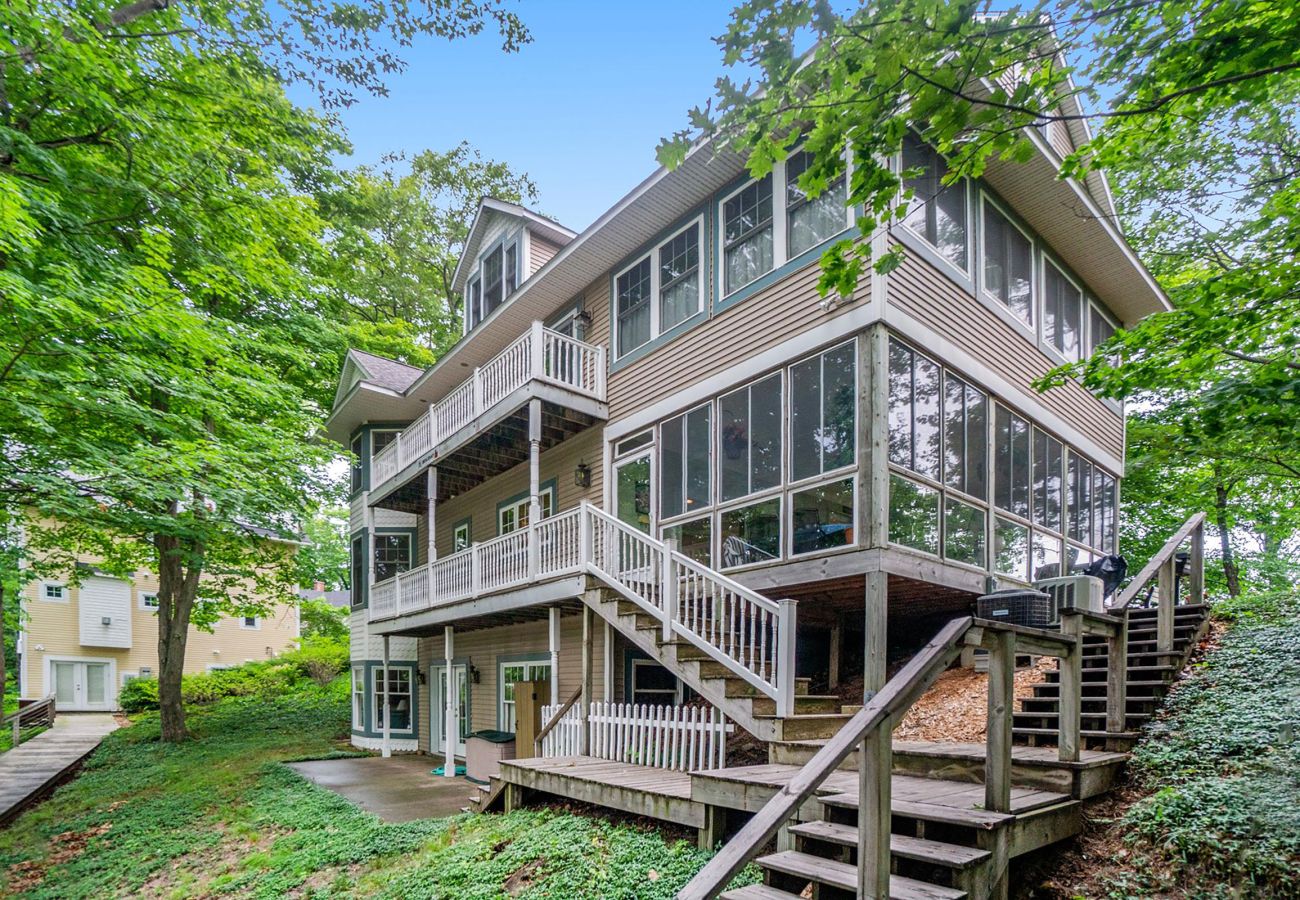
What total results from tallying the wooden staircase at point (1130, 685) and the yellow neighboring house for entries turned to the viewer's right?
0

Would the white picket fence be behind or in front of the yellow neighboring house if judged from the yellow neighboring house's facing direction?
in front

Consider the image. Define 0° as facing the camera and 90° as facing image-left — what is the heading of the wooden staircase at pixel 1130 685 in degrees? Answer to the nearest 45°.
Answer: approximately 45°

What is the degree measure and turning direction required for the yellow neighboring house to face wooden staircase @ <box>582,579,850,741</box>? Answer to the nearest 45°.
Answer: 0° — it already faces it

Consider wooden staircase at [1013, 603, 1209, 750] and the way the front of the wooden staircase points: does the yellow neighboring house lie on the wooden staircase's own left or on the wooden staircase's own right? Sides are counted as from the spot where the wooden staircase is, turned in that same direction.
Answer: on the wooden staircase's own right

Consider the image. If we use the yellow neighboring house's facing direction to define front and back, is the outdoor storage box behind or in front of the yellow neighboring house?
in front

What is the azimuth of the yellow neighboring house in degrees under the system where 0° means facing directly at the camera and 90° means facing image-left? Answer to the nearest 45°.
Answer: approximately 0°
